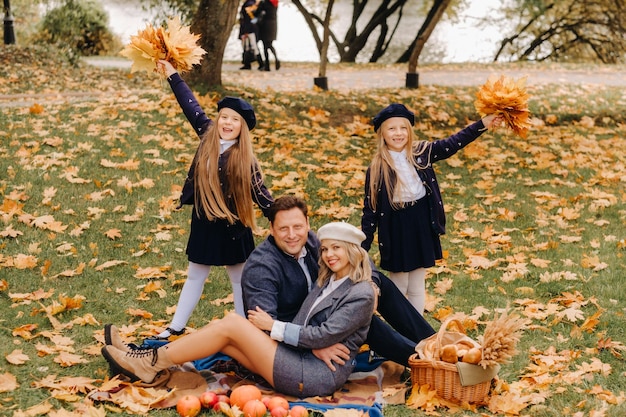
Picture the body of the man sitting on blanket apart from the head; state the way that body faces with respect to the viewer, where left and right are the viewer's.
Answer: facing the viewer and to the right of the viewer

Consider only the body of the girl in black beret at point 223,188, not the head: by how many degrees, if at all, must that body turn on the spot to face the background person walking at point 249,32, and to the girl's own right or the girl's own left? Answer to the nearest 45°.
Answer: approximately 180°

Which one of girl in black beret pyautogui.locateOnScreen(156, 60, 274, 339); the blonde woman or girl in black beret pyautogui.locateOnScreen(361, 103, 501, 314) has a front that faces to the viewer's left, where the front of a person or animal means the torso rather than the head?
the blonde woman

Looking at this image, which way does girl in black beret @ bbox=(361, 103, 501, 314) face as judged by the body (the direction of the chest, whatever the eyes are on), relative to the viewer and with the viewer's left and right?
facing the viewer

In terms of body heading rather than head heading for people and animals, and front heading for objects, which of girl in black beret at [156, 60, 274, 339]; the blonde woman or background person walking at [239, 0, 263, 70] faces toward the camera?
the girl in black beret

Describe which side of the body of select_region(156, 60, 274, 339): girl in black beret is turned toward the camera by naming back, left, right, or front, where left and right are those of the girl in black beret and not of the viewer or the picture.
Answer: front

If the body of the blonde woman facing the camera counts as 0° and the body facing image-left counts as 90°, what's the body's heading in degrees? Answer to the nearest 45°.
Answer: approximately 90°

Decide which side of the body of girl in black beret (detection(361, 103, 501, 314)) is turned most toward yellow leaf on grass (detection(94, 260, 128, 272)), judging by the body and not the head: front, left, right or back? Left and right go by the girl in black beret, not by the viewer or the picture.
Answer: right
